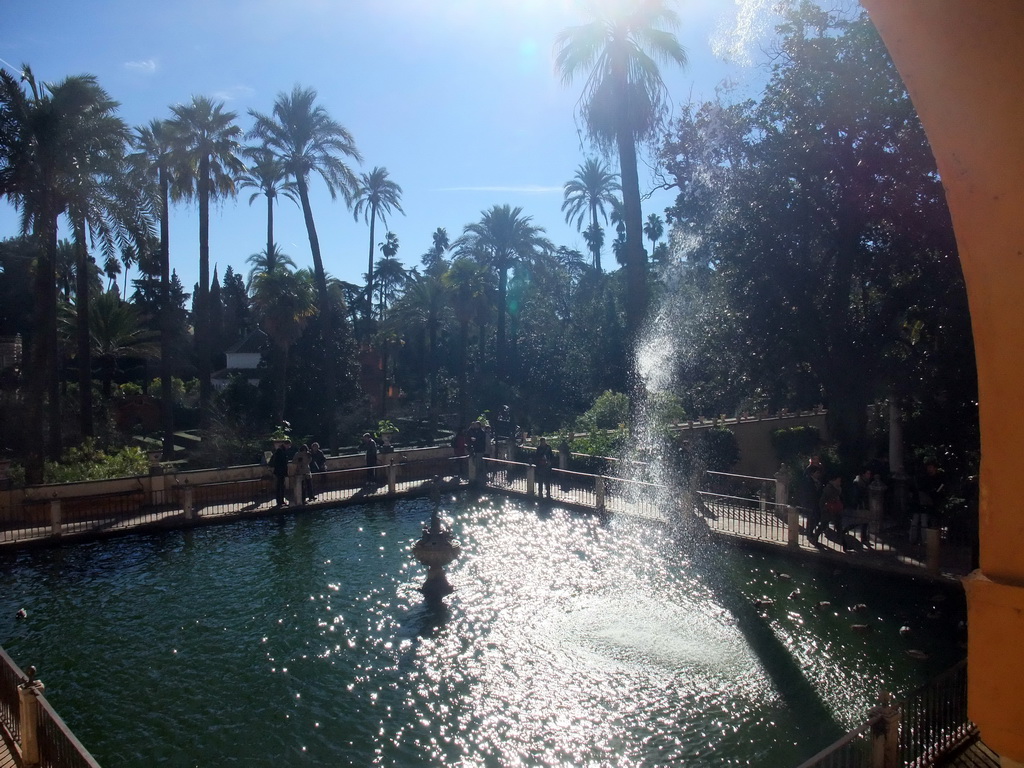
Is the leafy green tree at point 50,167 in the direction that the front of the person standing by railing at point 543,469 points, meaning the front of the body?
no

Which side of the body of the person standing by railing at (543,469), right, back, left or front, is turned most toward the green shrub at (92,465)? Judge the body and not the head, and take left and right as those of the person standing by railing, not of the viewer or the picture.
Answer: right

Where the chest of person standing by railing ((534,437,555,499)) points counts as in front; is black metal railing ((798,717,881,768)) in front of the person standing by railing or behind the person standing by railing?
in front

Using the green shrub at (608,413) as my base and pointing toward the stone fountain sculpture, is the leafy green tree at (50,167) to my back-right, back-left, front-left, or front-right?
front-right

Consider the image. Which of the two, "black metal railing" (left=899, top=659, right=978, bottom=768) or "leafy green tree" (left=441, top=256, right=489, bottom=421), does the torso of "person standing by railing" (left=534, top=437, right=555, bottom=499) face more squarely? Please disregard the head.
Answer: the black metal railing

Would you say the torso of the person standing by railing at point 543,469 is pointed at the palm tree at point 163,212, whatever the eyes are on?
no

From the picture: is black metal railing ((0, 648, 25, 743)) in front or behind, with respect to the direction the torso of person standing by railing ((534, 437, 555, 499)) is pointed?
in front

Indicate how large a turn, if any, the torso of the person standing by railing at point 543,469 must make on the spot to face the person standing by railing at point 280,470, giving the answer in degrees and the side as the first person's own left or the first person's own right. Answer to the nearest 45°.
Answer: approximately 90° to the first person's own right

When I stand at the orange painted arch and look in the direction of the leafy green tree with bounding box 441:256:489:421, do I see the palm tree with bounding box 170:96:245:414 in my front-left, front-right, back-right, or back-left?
front-left

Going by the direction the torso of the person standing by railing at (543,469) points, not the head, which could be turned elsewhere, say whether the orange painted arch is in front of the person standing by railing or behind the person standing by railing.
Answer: in front

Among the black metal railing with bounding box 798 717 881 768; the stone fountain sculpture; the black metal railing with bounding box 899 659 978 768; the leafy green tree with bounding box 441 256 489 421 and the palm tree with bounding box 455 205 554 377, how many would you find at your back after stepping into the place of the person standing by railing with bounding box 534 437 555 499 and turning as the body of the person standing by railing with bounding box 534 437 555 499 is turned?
2

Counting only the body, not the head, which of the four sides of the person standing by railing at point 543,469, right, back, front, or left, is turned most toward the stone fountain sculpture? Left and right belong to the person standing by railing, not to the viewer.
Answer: front

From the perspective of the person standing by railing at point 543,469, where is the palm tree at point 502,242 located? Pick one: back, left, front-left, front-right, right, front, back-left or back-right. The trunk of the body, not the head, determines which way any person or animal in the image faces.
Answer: back

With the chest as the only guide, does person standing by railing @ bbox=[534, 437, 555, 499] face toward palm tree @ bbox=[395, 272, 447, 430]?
no

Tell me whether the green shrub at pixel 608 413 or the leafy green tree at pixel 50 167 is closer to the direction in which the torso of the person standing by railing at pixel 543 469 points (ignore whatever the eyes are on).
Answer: the leafy green tree

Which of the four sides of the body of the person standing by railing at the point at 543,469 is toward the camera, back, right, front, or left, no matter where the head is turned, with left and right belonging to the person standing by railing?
front

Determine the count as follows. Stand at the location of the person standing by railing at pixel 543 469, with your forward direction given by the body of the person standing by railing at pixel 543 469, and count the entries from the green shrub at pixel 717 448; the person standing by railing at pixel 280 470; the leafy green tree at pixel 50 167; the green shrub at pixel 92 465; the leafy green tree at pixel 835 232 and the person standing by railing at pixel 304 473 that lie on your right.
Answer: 4

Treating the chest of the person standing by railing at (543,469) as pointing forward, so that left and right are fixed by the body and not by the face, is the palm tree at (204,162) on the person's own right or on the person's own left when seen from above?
on the person's own right

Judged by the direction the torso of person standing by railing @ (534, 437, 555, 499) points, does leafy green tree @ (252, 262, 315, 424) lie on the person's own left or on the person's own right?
on the person's own right

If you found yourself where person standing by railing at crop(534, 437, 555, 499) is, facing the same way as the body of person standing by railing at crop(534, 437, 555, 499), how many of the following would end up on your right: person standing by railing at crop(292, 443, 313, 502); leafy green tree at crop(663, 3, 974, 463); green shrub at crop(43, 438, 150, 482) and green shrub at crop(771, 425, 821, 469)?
2

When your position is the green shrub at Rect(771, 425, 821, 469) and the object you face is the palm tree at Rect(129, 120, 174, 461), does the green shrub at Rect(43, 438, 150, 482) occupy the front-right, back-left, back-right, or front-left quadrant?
front-left
